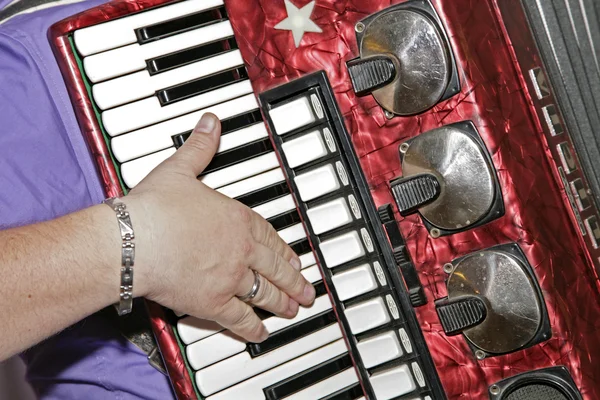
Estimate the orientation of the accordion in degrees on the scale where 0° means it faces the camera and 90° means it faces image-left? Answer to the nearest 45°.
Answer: approximately 0°
